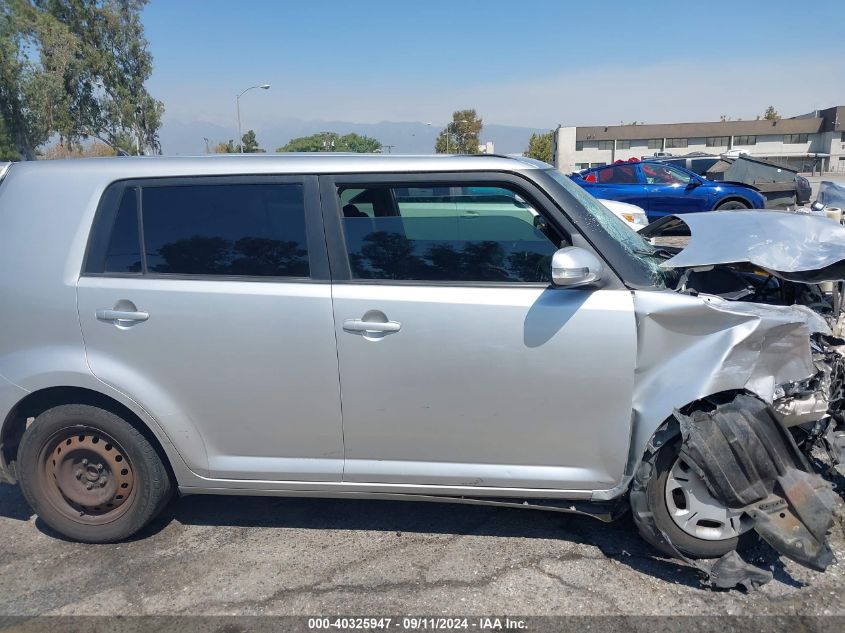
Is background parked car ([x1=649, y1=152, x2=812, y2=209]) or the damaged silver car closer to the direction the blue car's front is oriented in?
the background parked car

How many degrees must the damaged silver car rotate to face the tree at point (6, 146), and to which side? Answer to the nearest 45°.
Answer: approximately 135° to its left

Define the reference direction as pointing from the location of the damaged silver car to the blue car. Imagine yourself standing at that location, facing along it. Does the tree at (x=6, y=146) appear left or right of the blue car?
left

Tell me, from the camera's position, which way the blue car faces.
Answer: facing to the right of the viewer

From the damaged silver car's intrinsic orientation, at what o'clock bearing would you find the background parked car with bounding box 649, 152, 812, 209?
The background parked car is roughly at 10 o'clock from the damaged silver car.

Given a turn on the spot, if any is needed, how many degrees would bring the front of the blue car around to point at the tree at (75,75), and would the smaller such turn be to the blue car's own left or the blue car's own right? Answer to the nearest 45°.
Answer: approximately 135° to the blue car's own left

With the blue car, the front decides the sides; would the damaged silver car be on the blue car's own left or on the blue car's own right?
on the blue car's own right

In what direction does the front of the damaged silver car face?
to the viewer's right

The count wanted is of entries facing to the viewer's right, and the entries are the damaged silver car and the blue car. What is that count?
2

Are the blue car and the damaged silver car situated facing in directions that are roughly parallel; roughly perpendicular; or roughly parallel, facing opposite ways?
roughly parallel
